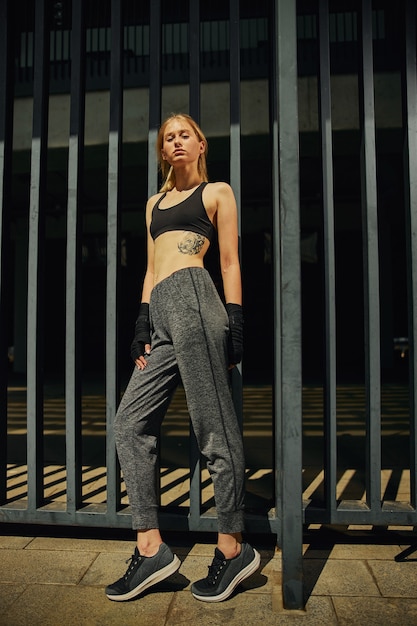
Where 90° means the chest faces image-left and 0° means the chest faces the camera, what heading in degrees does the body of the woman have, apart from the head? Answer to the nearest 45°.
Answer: approximately 45°
